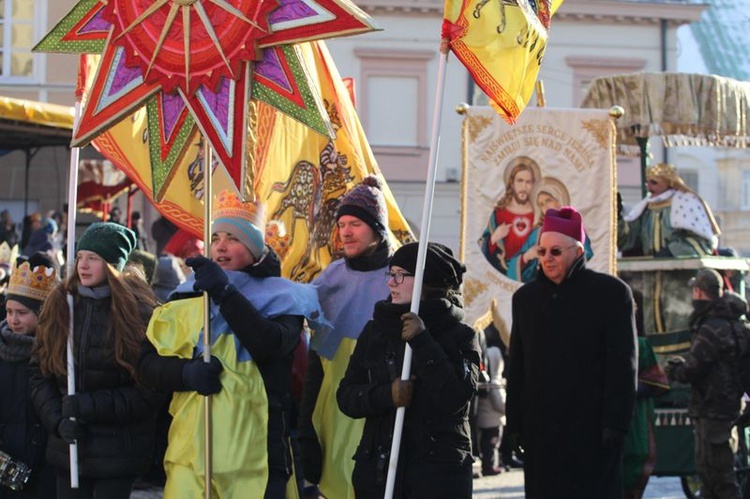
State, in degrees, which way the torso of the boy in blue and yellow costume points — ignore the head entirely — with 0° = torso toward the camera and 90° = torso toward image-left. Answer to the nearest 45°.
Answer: approximately 45°

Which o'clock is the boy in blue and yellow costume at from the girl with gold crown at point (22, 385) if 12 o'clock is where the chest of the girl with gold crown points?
The boy in blue and yellow costume is roughly at 9 o'clock from the girl with gold crown.

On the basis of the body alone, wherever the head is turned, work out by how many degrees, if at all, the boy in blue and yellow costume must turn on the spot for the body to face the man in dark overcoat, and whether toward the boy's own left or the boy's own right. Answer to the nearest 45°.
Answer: approximately 135° to the boy's own left

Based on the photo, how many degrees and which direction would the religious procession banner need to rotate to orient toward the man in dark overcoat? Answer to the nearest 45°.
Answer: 0° — it already faces them

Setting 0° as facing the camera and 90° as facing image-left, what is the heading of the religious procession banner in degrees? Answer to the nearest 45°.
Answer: approximately 0°

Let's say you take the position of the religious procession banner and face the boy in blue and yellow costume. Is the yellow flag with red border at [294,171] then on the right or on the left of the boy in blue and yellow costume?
right

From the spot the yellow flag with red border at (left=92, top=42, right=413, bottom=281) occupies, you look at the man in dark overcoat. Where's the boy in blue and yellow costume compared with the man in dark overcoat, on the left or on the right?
right

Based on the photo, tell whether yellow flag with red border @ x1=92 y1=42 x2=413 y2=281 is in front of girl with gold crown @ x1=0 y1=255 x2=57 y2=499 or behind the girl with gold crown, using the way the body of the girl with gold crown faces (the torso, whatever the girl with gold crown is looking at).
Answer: behind

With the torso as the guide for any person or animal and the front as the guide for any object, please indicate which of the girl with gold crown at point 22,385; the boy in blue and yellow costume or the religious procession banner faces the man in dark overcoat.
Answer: the religious procession banner
